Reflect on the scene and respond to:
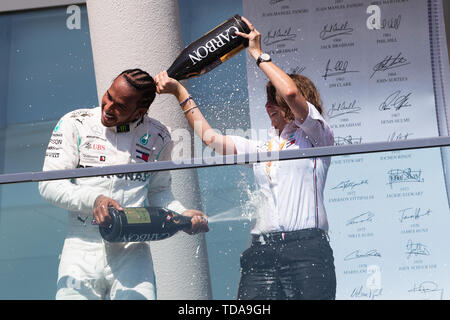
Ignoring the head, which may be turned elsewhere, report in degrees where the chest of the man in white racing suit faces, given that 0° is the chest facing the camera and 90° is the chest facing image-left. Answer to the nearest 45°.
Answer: approximately 0°
